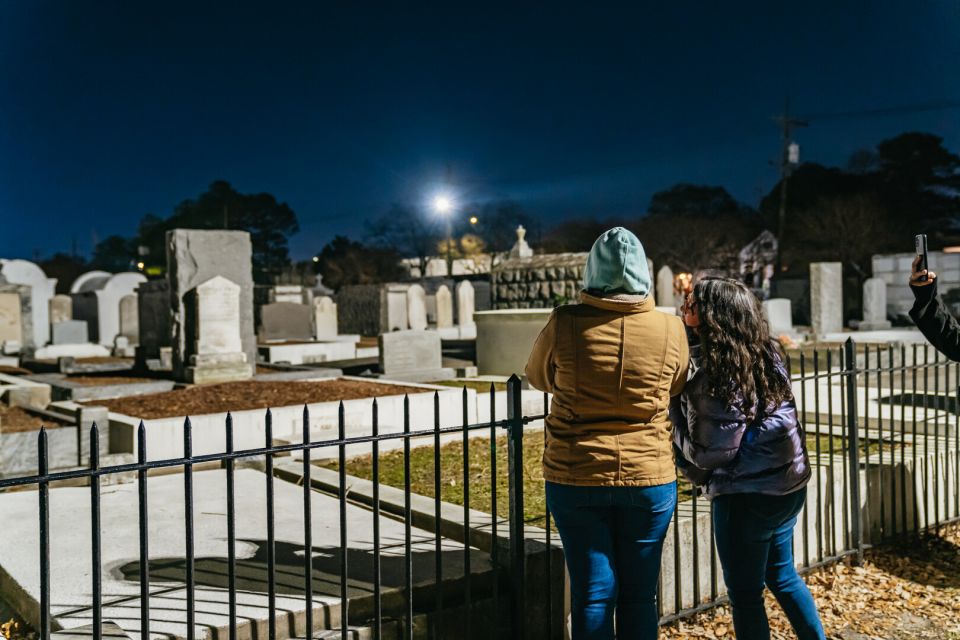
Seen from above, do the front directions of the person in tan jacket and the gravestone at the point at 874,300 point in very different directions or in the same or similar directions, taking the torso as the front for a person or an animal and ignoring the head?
very different directions

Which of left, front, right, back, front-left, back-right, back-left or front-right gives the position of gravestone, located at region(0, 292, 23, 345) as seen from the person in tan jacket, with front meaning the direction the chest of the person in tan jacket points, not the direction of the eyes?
front-left

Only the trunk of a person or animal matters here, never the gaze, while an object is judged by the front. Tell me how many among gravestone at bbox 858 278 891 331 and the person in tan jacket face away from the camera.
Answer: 1

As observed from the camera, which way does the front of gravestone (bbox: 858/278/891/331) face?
facing the viewer

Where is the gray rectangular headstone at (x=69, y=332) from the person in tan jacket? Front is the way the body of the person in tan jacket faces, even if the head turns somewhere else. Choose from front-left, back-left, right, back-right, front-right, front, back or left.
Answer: front-left

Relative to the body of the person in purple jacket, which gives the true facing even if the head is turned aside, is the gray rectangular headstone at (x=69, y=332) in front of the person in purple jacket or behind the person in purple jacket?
in front

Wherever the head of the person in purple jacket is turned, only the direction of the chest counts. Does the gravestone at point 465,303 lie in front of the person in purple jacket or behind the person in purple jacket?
in front

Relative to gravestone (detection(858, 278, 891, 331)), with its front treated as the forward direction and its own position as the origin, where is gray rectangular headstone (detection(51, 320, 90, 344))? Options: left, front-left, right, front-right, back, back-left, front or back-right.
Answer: front-right

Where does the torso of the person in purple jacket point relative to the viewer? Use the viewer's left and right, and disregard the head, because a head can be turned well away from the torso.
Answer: facing away from the viewer and to the left of the viewer

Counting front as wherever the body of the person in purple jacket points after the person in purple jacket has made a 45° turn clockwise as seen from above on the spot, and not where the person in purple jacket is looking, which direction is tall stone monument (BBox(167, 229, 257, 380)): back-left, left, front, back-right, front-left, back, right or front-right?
front-left

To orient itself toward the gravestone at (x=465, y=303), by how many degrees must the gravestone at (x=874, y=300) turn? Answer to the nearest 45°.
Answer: approximately 90° to its right

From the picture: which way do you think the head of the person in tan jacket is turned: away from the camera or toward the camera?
away from the camera

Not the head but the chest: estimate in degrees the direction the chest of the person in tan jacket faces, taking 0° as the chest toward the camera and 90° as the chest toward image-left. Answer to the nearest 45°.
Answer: approximately 180°

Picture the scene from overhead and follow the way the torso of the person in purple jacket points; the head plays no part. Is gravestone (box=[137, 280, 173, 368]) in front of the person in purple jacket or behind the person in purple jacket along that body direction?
in front

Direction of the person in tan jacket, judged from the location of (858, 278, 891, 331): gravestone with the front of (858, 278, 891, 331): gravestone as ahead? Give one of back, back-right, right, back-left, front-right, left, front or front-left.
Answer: front
